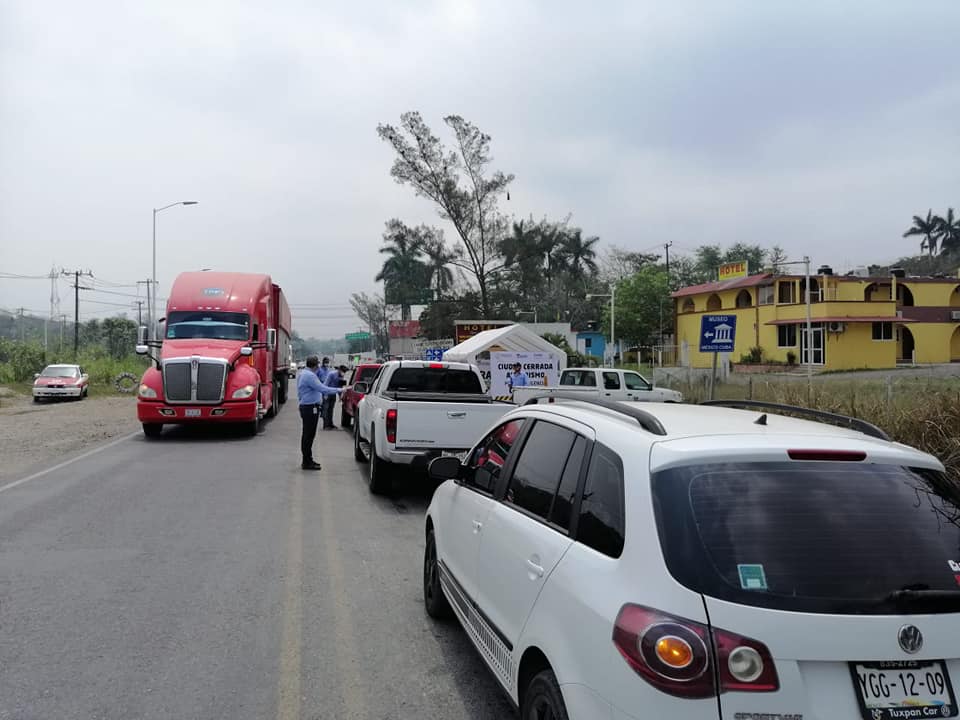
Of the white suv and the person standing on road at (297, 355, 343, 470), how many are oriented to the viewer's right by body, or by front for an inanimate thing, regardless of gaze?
1

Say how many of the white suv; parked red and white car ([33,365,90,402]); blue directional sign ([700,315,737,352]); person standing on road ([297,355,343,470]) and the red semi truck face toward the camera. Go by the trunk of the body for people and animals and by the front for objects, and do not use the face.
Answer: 3

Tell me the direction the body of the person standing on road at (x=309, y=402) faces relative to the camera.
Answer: to the viewer's right

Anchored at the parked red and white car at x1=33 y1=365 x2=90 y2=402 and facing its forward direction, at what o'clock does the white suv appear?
The white suv is roughly at 12 o'clock from the parked red and white car.

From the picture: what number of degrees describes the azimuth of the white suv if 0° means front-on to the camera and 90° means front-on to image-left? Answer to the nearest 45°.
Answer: approximately 135°

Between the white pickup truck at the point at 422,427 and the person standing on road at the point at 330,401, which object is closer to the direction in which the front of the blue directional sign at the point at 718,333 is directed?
the white pickup truck

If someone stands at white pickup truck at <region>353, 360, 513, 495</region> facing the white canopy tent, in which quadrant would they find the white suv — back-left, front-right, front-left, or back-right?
back-right

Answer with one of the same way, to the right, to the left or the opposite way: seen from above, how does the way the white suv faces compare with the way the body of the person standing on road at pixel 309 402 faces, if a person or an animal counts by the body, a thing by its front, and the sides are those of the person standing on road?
to the left
